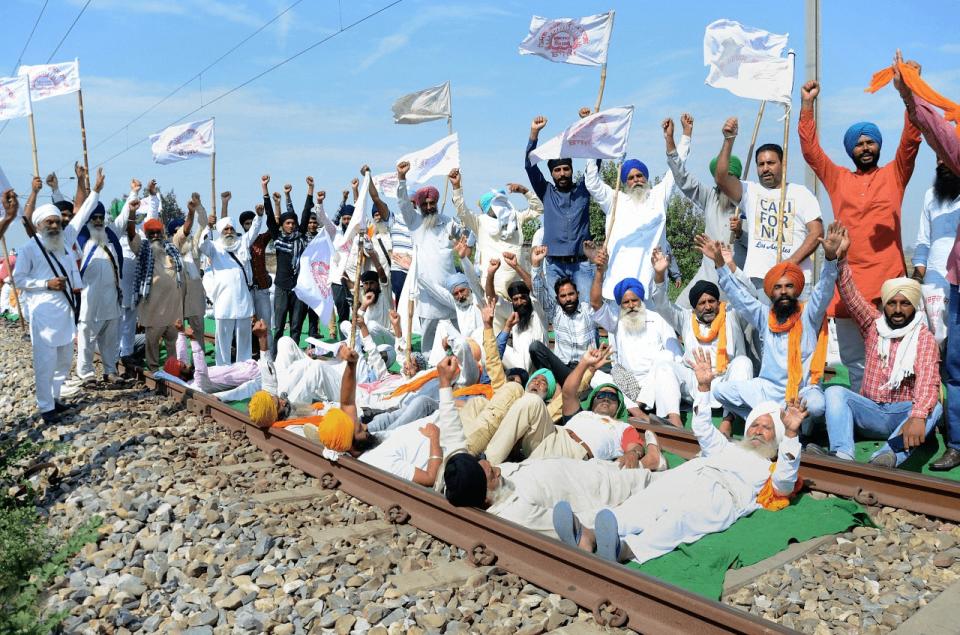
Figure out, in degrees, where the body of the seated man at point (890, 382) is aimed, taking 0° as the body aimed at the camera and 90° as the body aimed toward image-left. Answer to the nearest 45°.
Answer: approximately 45°

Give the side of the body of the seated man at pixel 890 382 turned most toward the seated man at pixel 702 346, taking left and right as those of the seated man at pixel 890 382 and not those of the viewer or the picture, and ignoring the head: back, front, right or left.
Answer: right

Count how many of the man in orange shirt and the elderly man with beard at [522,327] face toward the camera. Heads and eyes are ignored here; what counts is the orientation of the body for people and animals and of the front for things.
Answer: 2

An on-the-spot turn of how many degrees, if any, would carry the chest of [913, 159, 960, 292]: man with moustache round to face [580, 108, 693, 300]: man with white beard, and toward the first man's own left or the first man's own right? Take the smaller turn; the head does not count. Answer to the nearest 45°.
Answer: approximately 45° to the first man's own right

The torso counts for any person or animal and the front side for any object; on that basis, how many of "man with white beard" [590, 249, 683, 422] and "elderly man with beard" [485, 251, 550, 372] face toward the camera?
2

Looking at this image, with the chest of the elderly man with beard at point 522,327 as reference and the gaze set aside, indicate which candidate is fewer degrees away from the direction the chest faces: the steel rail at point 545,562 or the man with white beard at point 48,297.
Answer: the steel rail

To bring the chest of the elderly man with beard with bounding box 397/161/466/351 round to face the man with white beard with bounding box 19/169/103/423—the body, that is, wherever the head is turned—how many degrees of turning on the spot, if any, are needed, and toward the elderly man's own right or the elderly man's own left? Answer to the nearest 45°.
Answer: approximately 90° to the elderly man's own right
